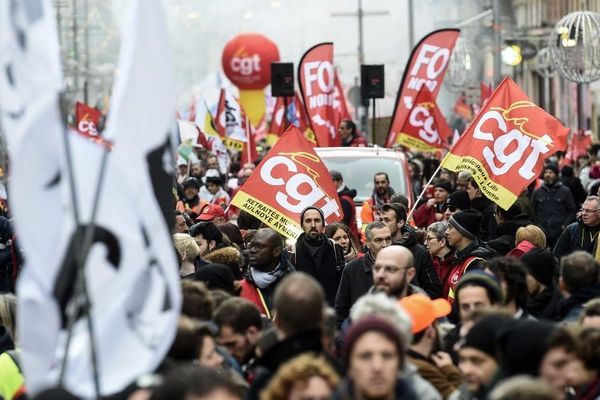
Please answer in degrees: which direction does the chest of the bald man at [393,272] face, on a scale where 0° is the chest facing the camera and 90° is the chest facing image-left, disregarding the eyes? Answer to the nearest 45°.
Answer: approximately 45°

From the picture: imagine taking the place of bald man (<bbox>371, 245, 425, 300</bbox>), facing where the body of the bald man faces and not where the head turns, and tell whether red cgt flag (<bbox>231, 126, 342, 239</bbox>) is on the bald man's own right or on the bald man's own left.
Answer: on the bald man's own right

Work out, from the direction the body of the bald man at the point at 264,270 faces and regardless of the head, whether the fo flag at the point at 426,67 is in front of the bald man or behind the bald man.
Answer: behind

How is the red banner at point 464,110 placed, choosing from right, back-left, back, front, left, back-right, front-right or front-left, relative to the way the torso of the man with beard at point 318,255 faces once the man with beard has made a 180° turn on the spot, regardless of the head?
front
